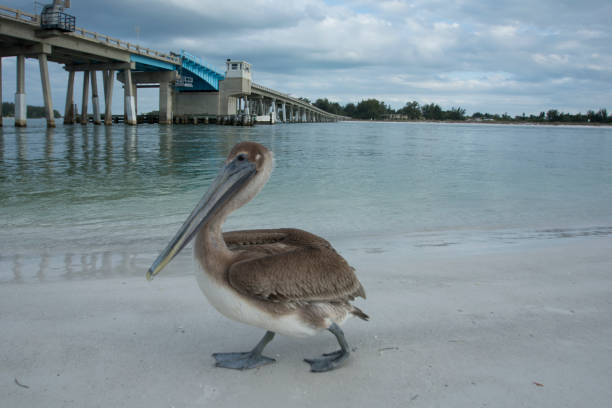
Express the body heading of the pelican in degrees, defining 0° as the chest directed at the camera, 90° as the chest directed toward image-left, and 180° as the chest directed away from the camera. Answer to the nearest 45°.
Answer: approximately 90°
